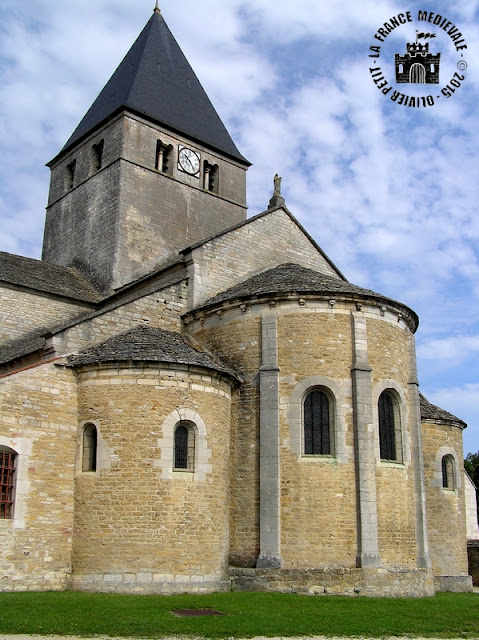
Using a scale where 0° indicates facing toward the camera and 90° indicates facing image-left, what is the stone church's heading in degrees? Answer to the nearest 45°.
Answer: approximately 135°
